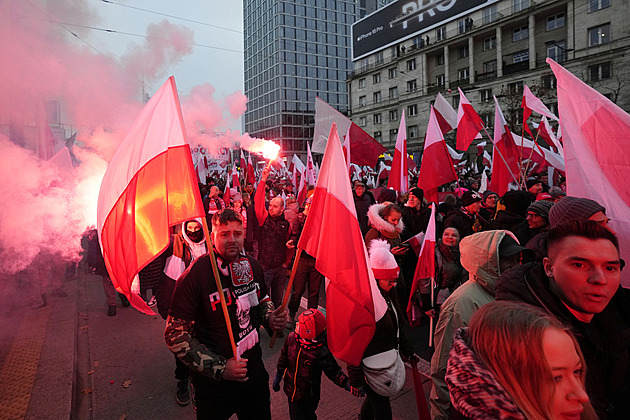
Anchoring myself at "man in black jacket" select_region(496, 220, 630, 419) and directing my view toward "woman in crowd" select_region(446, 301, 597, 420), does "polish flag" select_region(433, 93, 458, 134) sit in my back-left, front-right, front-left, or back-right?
back-right

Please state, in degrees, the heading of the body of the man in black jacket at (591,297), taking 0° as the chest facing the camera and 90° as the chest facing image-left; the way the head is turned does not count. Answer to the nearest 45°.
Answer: approximately 315°

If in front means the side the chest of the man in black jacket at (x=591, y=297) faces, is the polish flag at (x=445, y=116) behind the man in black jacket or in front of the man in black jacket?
behind

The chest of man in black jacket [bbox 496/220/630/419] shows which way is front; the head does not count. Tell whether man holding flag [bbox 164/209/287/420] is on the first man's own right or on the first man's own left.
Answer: on the first man's own right

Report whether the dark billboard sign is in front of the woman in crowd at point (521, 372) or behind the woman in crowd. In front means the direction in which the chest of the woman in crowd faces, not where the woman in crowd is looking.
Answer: behind

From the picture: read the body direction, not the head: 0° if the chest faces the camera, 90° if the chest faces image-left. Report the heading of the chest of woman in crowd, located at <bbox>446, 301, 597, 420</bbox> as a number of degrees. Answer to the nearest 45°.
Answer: approximately 315°

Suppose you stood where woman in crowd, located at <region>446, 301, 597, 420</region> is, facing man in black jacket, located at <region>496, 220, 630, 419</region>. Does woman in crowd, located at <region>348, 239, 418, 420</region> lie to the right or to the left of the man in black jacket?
left

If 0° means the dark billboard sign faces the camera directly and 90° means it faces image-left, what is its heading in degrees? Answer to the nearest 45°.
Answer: approximately 45°
